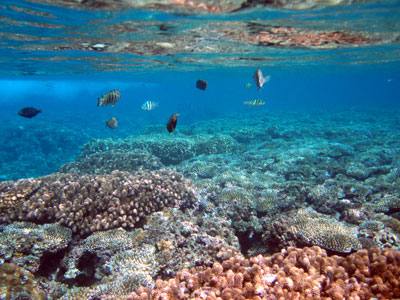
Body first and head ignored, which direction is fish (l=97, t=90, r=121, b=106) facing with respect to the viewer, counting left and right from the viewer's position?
facing to the right of the viewer

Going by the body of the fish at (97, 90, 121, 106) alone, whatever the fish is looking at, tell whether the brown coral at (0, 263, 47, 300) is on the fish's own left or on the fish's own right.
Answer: on the fish's own right

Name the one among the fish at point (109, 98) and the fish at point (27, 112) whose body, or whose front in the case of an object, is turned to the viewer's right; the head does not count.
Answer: the fish at point (109, 98)

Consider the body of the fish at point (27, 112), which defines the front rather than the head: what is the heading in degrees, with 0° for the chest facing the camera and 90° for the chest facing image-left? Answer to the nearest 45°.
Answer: approximately 90°

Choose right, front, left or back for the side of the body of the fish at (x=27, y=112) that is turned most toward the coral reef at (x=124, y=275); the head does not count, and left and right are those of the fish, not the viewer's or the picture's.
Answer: left

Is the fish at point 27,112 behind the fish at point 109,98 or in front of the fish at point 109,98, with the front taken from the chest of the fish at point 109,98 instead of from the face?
behind

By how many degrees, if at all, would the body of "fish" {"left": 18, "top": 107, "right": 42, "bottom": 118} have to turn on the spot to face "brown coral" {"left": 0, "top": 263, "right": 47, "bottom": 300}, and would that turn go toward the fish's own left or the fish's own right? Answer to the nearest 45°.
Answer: approximately 90° to the fish's own left

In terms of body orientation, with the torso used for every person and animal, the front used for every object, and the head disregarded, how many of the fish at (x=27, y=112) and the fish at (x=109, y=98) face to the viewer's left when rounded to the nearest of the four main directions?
1

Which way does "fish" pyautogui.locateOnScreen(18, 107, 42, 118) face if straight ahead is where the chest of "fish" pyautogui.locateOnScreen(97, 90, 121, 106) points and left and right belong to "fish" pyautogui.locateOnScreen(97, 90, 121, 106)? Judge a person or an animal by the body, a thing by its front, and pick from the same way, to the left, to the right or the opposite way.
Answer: the opposite way
